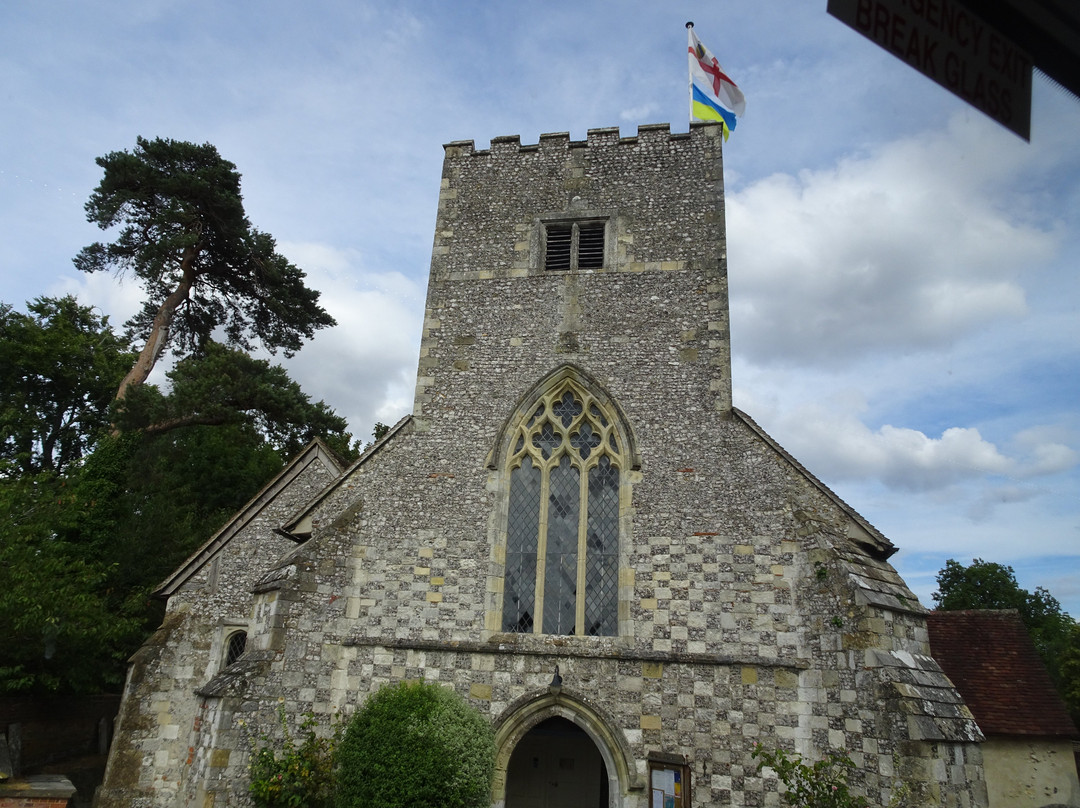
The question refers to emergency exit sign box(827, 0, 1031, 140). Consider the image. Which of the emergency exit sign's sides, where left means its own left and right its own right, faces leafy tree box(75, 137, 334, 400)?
back

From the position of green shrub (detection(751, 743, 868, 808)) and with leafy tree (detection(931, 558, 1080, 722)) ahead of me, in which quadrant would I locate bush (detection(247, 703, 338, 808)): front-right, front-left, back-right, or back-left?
back-left
